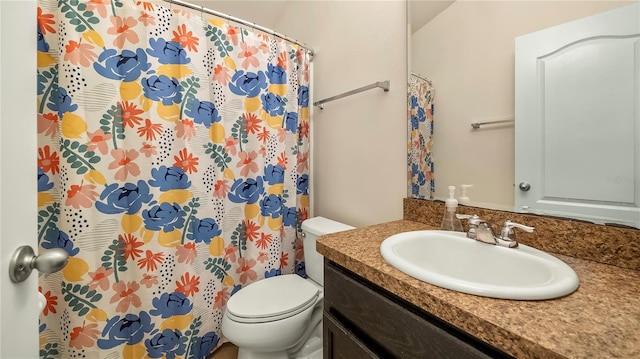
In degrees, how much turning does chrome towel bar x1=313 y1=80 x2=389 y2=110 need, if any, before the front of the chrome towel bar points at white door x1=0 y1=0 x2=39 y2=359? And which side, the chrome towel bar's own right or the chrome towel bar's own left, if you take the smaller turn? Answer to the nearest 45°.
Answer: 0° — it already faces it

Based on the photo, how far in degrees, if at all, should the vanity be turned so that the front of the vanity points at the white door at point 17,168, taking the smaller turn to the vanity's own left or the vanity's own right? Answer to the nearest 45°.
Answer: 0° — it already faces it

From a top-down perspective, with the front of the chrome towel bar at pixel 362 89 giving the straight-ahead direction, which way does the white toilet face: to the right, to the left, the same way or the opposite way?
the same way

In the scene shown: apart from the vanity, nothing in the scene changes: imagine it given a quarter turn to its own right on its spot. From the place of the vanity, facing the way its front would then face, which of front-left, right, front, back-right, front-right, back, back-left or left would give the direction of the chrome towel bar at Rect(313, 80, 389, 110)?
front

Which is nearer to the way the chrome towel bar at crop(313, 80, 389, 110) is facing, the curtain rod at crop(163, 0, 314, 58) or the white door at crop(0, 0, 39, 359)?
the white door

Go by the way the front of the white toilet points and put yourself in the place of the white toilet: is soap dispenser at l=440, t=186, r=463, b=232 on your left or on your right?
on your left

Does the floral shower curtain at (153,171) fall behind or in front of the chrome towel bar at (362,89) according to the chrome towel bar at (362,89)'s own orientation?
in front

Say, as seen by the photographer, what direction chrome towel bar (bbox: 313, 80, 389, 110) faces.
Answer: facing the viewer and to the left of the viewer
